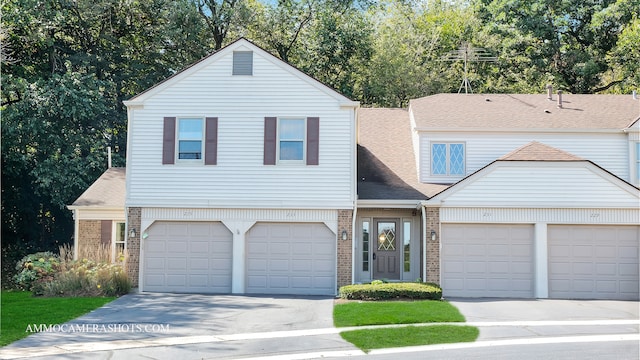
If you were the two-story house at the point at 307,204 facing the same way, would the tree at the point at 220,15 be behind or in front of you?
behind

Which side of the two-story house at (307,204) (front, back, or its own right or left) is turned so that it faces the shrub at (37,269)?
right

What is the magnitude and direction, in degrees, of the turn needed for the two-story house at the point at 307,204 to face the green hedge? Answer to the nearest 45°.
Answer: approximately 45° to its left

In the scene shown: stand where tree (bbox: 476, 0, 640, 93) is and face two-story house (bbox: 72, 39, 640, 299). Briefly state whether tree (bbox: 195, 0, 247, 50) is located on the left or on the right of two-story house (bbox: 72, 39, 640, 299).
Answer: right

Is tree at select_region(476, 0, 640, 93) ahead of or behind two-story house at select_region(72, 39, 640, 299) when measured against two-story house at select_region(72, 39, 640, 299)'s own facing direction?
behind

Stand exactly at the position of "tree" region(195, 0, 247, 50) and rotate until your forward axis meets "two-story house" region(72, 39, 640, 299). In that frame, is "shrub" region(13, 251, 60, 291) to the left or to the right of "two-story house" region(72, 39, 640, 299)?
right

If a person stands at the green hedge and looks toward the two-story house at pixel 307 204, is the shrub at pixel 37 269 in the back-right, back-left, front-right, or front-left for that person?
front-left

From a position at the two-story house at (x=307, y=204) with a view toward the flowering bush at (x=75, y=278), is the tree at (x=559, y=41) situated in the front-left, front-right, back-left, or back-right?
back-right

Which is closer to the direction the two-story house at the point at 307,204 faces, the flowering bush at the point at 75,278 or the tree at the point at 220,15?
the flowering bush

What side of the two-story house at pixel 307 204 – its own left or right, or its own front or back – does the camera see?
front

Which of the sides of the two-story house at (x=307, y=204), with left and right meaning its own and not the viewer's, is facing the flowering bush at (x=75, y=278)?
right
